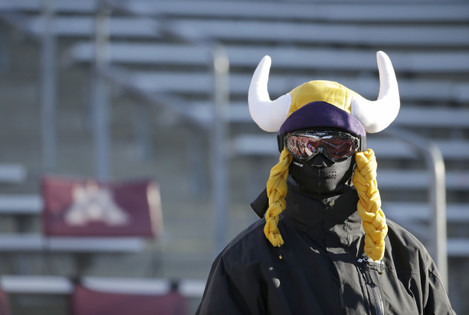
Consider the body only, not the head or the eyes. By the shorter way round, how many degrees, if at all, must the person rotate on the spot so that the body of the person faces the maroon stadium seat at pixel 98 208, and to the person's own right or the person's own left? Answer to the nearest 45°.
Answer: approximately 135° to the person's own right

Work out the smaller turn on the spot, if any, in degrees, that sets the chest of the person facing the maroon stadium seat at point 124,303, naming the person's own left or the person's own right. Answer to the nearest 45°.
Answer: approximately 135° to the person's own right

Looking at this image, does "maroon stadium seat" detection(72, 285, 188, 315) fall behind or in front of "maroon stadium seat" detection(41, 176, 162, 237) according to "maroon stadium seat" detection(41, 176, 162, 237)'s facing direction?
in front

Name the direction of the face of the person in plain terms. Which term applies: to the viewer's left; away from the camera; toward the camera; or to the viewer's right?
toward the camera

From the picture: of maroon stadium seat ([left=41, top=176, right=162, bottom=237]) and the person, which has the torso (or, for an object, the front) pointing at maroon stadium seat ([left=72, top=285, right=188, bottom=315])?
maroon stadium seat ([left=41, top=176, right=162, bottom=237])

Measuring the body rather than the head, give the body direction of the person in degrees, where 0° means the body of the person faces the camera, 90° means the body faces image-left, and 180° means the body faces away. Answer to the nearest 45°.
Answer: approximately 0°

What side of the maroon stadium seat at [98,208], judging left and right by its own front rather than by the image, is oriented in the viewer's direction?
front

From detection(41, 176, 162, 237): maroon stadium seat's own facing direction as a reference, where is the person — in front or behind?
in front

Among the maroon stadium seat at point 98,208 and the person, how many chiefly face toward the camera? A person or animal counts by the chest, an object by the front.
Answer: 2

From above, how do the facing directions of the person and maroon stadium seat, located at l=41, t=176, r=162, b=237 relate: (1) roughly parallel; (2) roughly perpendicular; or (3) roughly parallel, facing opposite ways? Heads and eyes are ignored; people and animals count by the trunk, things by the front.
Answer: roughly parallel
